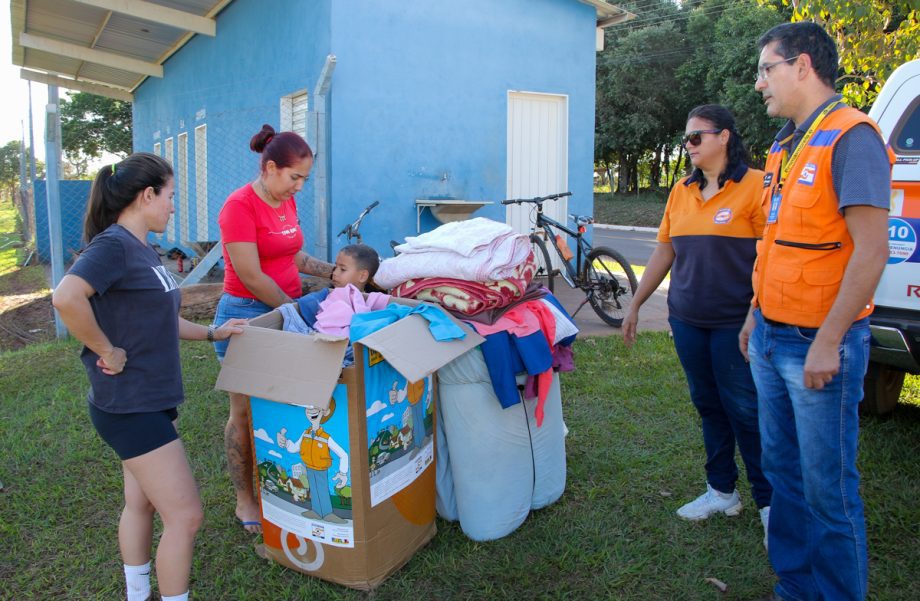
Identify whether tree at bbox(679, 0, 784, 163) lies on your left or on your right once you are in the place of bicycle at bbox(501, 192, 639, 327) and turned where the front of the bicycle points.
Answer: on your right

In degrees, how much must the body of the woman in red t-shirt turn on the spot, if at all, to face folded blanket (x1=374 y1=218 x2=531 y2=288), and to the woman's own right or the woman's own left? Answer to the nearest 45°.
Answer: approximately 45° to the woman's own left

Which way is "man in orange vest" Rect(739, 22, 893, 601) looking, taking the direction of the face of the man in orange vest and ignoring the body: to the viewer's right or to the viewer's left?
to the viewer's left

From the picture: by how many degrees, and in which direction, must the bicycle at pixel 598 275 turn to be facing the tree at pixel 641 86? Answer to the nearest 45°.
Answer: approximately 45° to its right

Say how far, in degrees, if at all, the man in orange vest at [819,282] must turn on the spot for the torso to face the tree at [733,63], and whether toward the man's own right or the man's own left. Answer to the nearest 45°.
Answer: approximately 135° to the man's own right

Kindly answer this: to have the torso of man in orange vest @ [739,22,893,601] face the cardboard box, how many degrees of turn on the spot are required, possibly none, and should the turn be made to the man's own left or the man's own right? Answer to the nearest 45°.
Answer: approximately 45° to the man's own right

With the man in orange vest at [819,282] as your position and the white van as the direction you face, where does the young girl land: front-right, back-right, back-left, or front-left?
back-left

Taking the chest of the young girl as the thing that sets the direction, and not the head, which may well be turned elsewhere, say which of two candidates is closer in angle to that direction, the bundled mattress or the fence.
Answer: the bundled mattress
